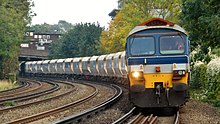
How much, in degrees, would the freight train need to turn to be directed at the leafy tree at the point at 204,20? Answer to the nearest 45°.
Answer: approximately 135° to its left

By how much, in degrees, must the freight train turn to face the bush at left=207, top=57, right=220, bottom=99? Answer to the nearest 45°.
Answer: approximately 45° to its left

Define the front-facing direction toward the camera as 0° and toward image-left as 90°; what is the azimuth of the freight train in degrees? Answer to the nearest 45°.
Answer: approximately 0°
